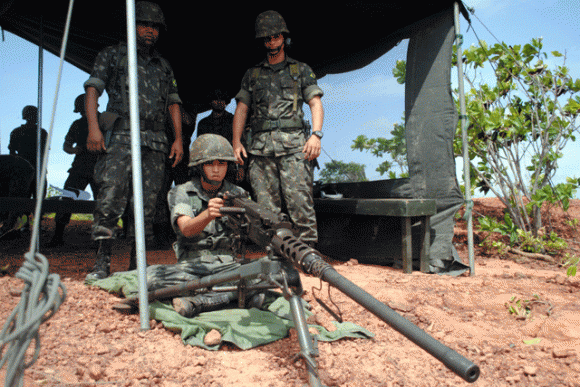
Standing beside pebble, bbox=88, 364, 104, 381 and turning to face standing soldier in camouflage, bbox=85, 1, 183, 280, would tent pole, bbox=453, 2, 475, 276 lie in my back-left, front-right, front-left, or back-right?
front-right

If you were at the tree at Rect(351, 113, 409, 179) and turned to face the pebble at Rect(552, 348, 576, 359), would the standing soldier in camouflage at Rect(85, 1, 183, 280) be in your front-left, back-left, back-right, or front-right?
front-right

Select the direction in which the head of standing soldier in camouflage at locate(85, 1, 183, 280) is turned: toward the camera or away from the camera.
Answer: toward the camera

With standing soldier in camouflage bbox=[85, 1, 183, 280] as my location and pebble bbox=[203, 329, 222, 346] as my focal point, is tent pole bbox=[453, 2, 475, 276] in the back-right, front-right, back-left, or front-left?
front-left

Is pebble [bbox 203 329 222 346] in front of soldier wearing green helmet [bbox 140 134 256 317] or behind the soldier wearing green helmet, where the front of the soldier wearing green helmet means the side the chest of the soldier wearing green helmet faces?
in front

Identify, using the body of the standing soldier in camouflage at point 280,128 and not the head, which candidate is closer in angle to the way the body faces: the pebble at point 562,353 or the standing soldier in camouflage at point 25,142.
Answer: the pebble

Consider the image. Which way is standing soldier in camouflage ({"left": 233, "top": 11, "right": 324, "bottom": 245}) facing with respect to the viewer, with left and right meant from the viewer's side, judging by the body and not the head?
facing the viewer

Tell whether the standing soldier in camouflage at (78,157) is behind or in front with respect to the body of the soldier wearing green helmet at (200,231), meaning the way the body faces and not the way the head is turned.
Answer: behind

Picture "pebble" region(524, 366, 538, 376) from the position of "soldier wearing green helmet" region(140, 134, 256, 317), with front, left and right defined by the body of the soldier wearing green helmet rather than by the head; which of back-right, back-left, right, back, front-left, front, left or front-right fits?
front

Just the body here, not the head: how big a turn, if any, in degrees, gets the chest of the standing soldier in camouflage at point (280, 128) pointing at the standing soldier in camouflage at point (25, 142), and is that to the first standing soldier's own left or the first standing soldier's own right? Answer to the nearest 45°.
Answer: approximately 135° to the first standing soldier's own right

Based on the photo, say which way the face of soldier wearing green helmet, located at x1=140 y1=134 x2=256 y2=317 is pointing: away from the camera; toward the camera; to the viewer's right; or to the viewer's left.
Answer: toward the camera

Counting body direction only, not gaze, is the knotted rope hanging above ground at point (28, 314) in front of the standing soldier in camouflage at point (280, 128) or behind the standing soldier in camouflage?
in front

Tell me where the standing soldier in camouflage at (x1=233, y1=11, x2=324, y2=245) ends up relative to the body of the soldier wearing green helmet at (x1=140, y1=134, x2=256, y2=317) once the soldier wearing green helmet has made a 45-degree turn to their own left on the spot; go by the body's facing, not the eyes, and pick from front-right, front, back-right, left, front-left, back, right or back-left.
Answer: front-left

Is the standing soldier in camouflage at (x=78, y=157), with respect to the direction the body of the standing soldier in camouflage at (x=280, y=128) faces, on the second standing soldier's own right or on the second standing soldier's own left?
on the second standing soldier's own right

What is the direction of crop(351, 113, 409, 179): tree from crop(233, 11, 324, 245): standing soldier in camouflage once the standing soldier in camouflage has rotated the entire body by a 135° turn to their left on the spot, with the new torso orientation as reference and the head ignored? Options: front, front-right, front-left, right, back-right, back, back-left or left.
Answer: front
